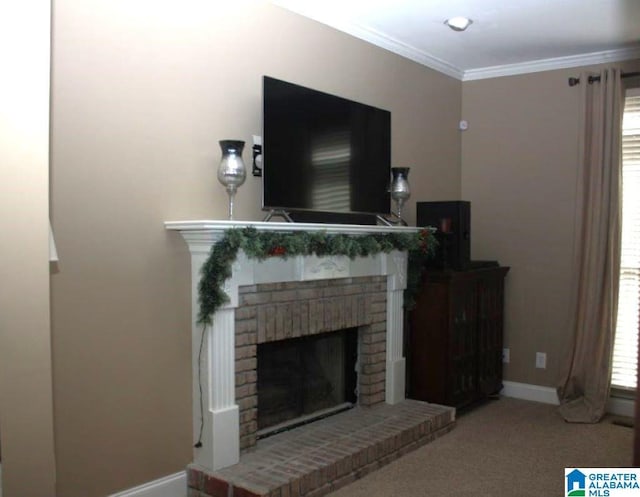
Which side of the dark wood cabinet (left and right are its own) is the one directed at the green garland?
right

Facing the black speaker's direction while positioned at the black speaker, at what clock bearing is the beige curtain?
The beige curtain is roughly at 10 o'clock from the black speaker.

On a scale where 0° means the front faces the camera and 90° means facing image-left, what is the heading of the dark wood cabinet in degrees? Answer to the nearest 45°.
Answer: approximately 315°

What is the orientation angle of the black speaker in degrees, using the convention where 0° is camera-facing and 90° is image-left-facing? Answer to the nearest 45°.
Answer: approximately 315°

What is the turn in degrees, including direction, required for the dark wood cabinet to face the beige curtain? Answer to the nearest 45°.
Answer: approximately 45° to its left

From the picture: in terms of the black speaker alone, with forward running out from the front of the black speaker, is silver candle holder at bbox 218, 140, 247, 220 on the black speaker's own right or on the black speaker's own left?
on the black speaker's own right
